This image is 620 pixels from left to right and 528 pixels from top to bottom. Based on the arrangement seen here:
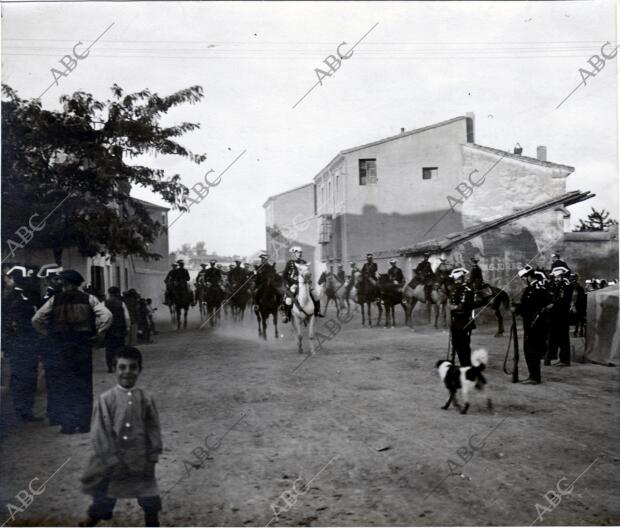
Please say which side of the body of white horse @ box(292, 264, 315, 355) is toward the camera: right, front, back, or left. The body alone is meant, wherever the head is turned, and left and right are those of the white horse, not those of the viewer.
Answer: front

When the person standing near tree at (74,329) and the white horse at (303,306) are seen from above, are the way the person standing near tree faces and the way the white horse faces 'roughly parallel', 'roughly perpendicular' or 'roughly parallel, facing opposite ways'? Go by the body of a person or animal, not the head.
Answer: roughly parallel, facing opposite ways

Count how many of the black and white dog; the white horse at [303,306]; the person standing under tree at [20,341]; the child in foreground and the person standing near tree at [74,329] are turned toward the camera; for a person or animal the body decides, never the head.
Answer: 2

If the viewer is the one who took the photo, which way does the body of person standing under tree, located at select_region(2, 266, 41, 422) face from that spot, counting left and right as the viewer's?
facing to the right of the viewer

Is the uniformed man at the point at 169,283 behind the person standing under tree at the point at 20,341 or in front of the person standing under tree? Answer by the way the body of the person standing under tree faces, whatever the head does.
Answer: in front

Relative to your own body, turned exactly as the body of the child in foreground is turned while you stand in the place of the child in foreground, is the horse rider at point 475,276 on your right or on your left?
on your left

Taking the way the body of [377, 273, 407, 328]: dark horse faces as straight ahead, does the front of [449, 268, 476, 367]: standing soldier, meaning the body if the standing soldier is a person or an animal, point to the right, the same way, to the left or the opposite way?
the same way

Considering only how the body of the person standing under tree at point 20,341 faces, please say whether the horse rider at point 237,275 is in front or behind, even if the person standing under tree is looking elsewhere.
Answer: in front

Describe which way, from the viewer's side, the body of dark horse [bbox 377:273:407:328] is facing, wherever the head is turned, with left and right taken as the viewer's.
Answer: facing the viewer and to the left of the viewer

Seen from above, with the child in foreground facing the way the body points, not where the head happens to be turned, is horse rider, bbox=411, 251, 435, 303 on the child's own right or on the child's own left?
on the child's own left

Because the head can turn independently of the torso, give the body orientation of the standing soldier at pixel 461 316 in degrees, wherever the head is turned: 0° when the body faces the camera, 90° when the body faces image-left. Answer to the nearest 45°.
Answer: approximately 45°

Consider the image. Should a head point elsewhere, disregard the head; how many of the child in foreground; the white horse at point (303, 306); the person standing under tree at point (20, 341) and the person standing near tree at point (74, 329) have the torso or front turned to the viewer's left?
0

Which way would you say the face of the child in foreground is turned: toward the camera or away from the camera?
toward the camera

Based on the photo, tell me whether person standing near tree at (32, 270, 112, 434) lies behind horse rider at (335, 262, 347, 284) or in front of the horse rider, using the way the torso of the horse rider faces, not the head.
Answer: in front
